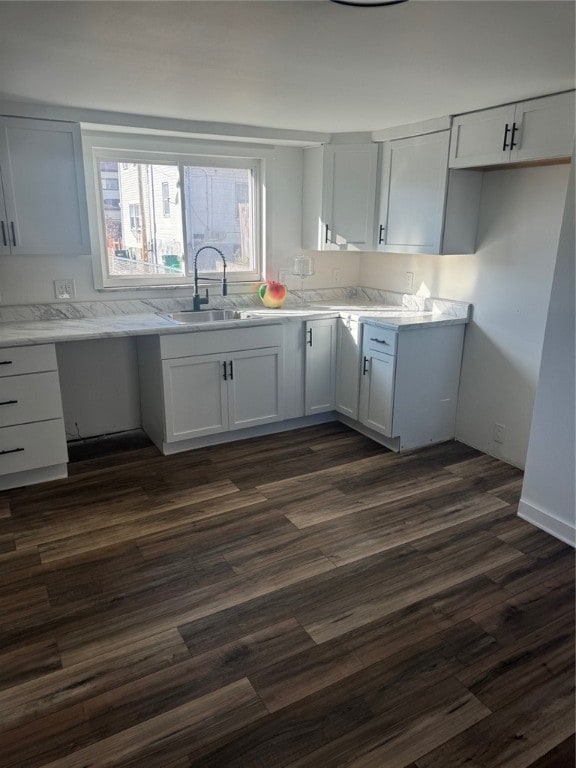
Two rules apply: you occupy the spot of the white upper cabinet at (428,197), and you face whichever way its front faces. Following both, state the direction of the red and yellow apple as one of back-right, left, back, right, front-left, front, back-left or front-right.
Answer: front-right

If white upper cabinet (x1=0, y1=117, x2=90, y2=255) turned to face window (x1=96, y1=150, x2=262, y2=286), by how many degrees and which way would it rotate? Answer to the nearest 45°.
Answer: approximately 135° to its left

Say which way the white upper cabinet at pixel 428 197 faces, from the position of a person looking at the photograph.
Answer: facing the viewer and to the left of the viewer

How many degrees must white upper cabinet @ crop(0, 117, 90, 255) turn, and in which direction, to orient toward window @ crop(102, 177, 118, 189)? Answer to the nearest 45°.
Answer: approximately 135° to its left

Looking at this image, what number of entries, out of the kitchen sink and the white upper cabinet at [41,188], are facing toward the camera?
2

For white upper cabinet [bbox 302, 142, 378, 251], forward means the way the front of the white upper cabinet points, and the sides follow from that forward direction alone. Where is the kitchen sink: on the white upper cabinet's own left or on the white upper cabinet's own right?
on the white upper cabinet's own right

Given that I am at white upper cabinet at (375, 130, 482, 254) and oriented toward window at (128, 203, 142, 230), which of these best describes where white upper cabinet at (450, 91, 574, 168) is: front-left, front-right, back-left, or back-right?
back-left
